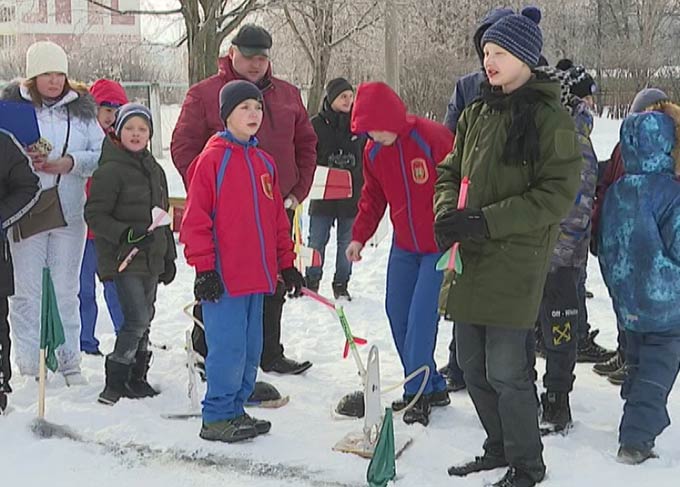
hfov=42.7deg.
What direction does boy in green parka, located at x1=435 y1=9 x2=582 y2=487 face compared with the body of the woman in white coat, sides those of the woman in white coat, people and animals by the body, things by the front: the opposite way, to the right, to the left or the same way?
to the right

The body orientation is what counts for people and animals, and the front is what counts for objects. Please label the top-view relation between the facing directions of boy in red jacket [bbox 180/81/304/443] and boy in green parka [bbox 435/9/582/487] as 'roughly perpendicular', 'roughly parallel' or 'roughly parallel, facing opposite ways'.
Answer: roughly perpendicular

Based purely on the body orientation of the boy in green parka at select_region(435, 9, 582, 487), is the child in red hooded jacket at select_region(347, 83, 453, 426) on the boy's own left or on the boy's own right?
on the boy's own right

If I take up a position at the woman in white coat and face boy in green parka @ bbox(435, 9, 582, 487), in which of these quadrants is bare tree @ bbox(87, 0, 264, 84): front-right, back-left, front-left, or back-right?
back-left

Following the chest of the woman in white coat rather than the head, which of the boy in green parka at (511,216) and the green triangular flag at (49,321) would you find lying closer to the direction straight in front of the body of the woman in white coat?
the green triangular flag

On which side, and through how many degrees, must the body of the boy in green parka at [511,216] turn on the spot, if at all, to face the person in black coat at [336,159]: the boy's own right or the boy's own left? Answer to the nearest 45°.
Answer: approximately 135° to the boy's own right

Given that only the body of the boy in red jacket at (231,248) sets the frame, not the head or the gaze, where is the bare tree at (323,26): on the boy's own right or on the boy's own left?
on the boy's own left

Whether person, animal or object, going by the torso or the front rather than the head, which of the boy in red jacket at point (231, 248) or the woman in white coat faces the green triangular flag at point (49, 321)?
the woman in white coat

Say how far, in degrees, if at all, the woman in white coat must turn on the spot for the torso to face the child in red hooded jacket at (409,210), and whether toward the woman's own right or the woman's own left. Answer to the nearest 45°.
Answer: approximately 45° to the woman's own left

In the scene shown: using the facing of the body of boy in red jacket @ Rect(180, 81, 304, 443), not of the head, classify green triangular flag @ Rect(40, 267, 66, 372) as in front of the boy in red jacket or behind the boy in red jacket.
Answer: behind
